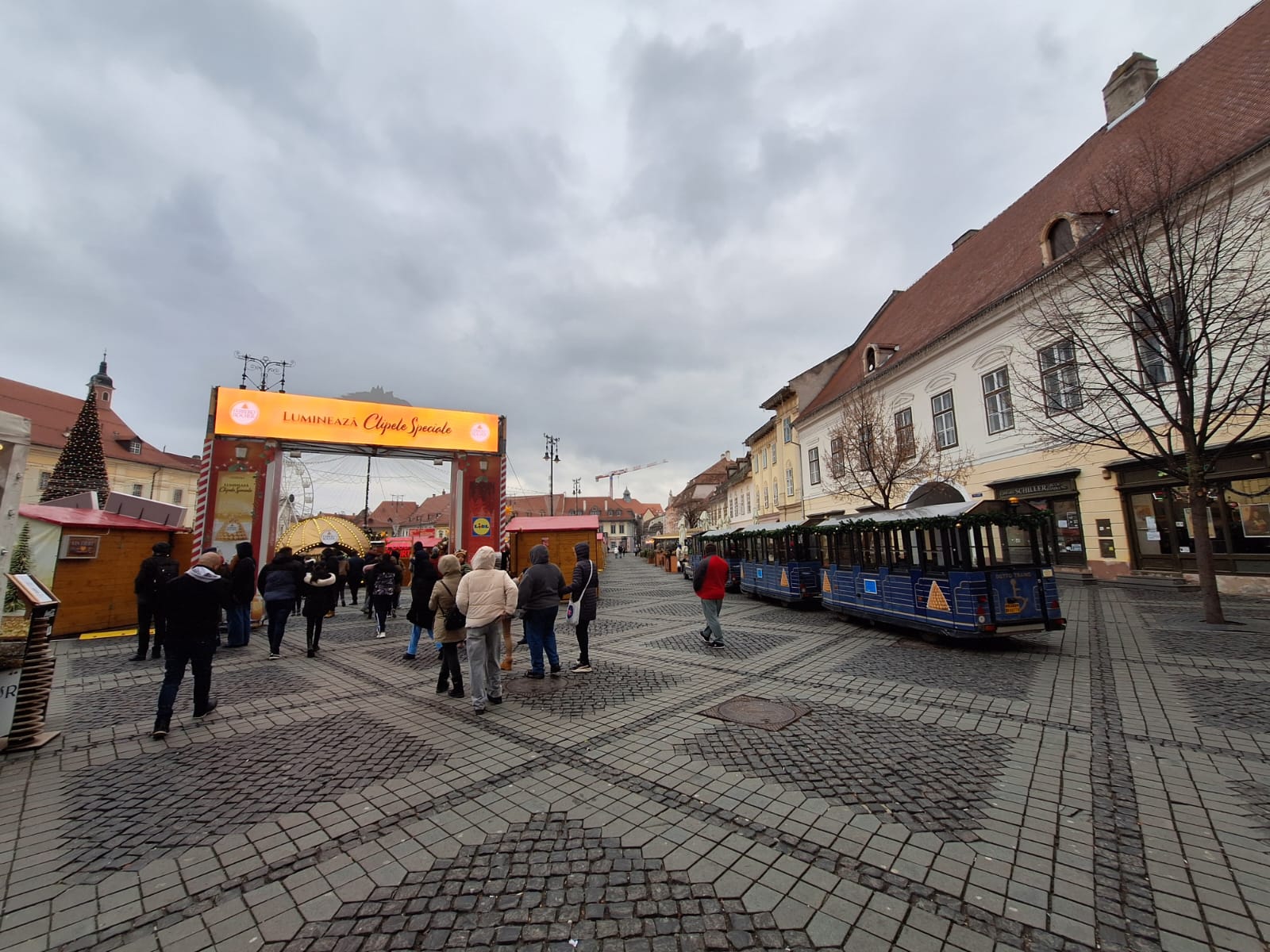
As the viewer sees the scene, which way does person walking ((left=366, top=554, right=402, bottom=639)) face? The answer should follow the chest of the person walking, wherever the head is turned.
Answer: away from the camera

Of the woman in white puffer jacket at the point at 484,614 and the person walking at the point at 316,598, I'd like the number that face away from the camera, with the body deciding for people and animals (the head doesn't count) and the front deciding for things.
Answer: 2

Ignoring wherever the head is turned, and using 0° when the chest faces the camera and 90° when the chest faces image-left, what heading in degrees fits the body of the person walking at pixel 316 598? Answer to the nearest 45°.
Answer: approximately 180°

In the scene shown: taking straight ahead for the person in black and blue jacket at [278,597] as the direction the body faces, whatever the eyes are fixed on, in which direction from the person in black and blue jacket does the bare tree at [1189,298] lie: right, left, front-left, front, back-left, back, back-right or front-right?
back-right

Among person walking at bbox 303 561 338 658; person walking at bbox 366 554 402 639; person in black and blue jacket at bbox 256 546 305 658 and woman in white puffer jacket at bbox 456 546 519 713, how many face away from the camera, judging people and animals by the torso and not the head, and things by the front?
4

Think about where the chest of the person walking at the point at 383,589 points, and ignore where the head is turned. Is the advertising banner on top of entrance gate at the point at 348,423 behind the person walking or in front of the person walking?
in front

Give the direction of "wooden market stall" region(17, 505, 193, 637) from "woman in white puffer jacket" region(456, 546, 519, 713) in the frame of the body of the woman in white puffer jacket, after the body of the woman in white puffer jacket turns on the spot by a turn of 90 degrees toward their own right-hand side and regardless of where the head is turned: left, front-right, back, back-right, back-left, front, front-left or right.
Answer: back-left

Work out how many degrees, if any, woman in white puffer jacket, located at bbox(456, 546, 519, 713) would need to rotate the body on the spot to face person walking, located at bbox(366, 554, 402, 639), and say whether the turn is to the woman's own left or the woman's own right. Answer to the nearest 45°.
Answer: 0° — they already face them

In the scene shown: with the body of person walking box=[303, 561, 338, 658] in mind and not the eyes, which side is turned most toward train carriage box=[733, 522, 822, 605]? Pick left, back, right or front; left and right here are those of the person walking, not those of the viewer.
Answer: right

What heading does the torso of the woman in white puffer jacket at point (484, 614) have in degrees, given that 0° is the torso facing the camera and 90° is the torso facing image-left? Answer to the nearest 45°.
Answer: approximately 180°

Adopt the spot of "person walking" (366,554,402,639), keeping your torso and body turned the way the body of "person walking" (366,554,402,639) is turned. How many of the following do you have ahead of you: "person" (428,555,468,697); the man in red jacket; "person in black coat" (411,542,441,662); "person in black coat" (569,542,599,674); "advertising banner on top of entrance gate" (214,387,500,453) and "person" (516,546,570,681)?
1

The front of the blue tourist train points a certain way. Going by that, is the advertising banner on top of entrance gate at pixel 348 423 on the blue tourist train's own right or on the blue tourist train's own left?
on the blue tourist train's own left

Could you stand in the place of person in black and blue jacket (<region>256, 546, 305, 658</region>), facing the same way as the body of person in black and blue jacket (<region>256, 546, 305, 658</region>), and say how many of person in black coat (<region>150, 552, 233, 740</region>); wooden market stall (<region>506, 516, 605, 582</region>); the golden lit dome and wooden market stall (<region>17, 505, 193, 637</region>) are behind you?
1

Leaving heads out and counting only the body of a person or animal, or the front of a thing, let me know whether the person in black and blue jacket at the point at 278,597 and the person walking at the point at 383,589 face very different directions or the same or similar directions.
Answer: same or similar directions
